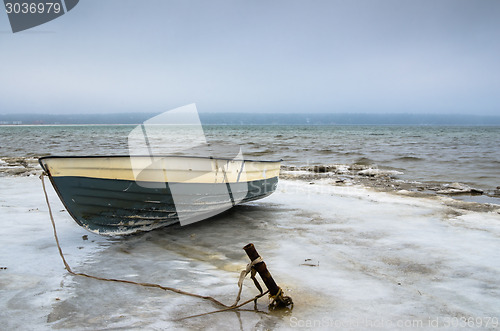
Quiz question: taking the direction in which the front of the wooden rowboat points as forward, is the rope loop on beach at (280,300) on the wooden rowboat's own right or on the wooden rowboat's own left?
on the wooden rowboat's own left

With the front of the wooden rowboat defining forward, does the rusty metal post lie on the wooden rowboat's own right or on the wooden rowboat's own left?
on the wooden rowboat's own left

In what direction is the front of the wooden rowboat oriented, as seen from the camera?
facing the viewer and to the left of the viewer
